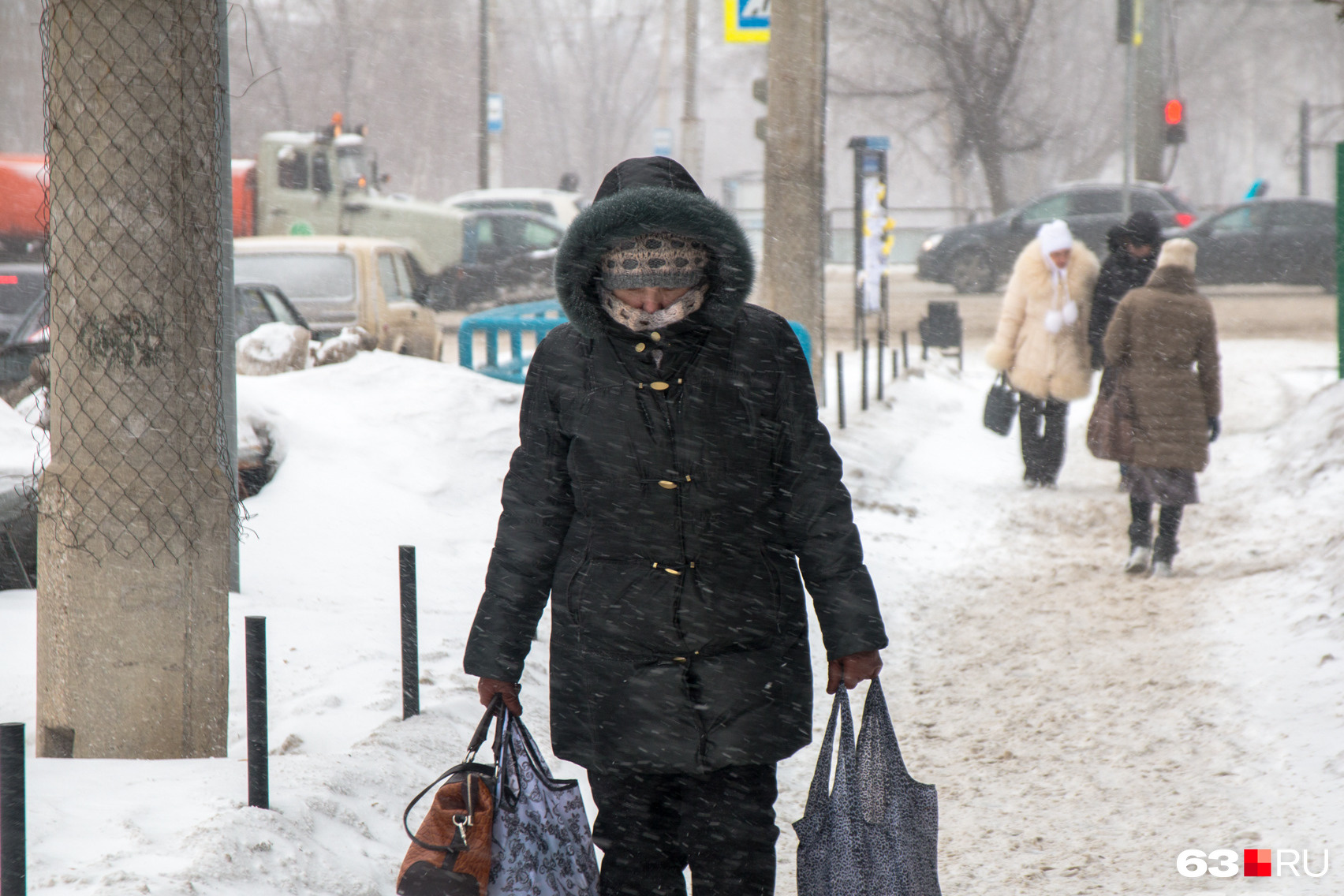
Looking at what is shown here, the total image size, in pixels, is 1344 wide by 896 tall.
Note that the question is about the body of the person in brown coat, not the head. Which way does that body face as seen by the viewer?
away from the camera

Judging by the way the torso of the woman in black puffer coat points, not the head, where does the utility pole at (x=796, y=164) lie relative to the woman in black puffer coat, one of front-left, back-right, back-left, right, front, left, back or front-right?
back

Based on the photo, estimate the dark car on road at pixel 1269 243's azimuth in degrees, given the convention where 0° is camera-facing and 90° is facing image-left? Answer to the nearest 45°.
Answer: approximately 90°

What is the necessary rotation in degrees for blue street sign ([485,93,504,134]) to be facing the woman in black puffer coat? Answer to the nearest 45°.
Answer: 0° — it already faces them

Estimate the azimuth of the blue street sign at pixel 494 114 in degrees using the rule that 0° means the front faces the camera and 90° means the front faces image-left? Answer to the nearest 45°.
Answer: approximately 0°
